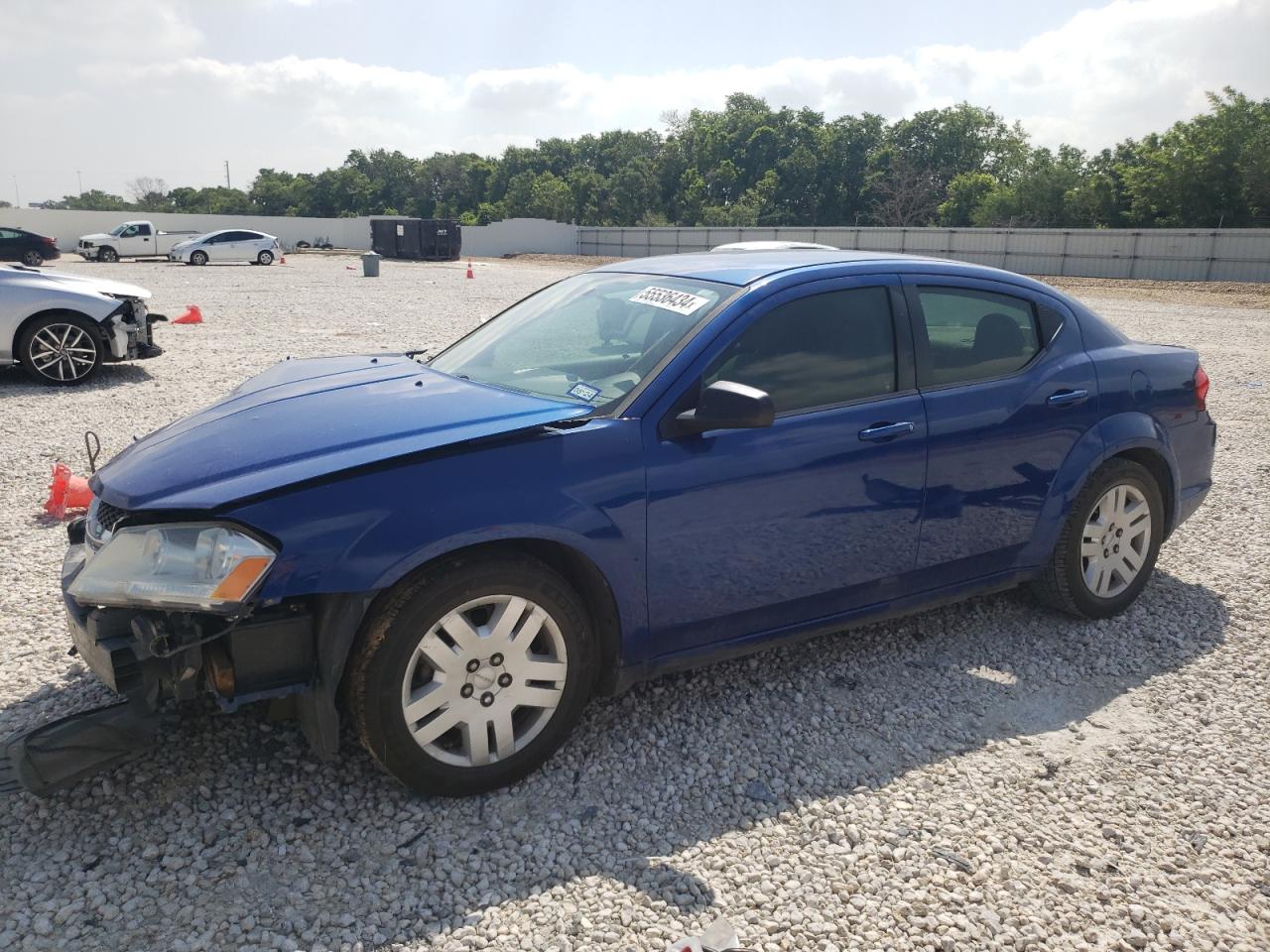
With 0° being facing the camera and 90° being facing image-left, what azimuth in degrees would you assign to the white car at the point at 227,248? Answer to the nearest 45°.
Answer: approximately 90°

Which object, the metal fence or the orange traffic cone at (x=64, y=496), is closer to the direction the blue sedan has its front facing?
the orange traffic cone

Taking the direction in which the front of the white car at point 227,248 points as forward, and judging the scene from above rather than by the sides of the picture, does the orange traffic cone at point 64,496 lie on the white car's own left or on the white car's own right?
on the white car's own left

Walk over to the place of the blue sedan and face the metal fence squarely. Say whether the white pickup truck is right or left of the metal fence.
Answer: left

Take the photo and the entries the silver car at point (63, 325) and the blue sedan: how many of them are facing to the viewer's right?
1

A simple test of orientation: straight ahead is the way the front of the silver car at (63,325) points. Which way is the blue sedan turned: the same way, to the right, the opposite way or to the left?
the opposite way

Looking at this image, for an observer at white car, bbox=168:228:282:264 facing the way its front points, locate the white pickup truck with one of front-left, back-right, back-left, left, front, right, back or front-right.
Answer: front-right

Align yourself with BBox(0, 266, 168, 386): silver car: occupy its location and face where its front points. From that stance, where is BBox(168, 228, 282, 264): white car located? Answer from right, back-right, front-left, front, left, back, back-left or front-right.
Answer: left

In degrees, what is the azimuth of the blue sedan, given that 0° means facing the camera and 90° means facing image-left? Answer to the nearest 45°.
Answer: approximately 45°

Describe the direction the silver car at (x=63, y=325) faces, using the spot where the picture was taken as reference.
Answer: facing to the right of the viewer

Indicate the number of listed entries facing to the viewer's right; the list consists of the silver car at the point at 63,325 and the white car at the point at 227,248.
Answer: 1
